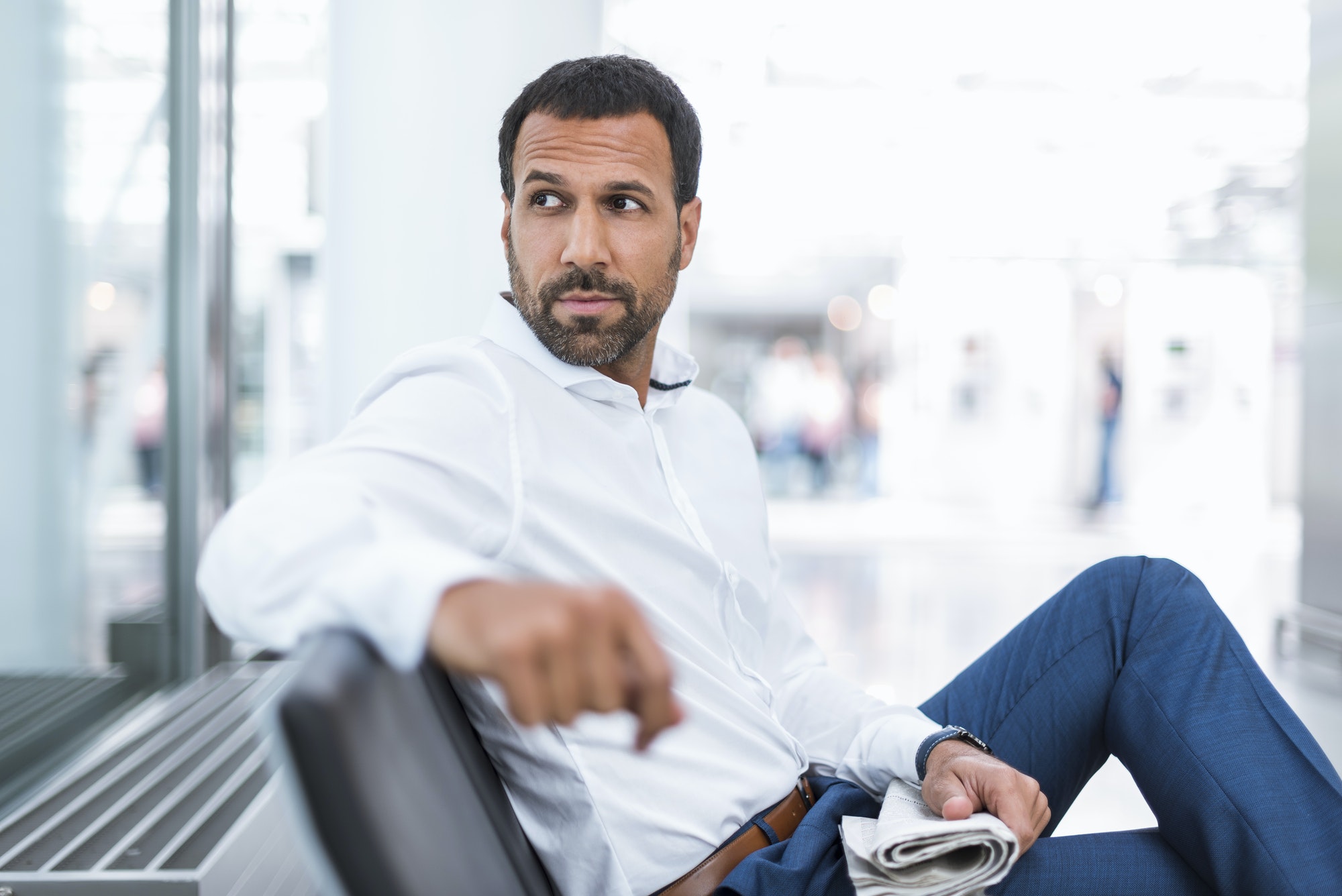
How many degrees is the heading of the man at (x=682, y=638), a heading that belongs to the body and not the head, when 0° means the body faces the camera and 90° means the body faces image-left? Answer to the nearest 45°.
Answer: approximately 315°

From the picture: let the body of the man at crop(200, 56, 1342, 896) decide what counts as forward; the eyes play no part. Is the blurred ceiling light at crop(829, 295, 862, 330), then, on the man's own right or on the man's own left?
on the man's own left

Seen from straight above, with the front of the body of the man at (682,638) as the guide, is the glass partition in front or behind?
behind

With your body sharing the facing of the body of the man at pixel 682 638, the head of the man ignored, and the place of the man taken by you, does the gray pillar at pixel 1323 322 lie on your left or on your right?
on your left

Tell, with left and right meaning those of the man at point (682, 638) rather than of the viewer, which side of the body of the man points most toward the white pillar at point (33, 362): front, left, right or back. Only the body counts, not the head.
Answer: back

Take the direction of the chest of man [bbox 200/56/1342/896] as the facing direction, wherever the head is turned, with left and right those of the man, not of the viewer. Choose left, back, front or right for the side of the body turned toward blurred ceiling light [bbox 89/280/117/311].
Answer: back

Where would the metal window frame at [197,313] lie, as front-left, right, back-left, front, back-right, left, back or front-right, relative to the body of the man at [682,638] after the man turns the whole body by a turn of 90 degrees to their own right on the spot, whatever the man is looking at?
right
